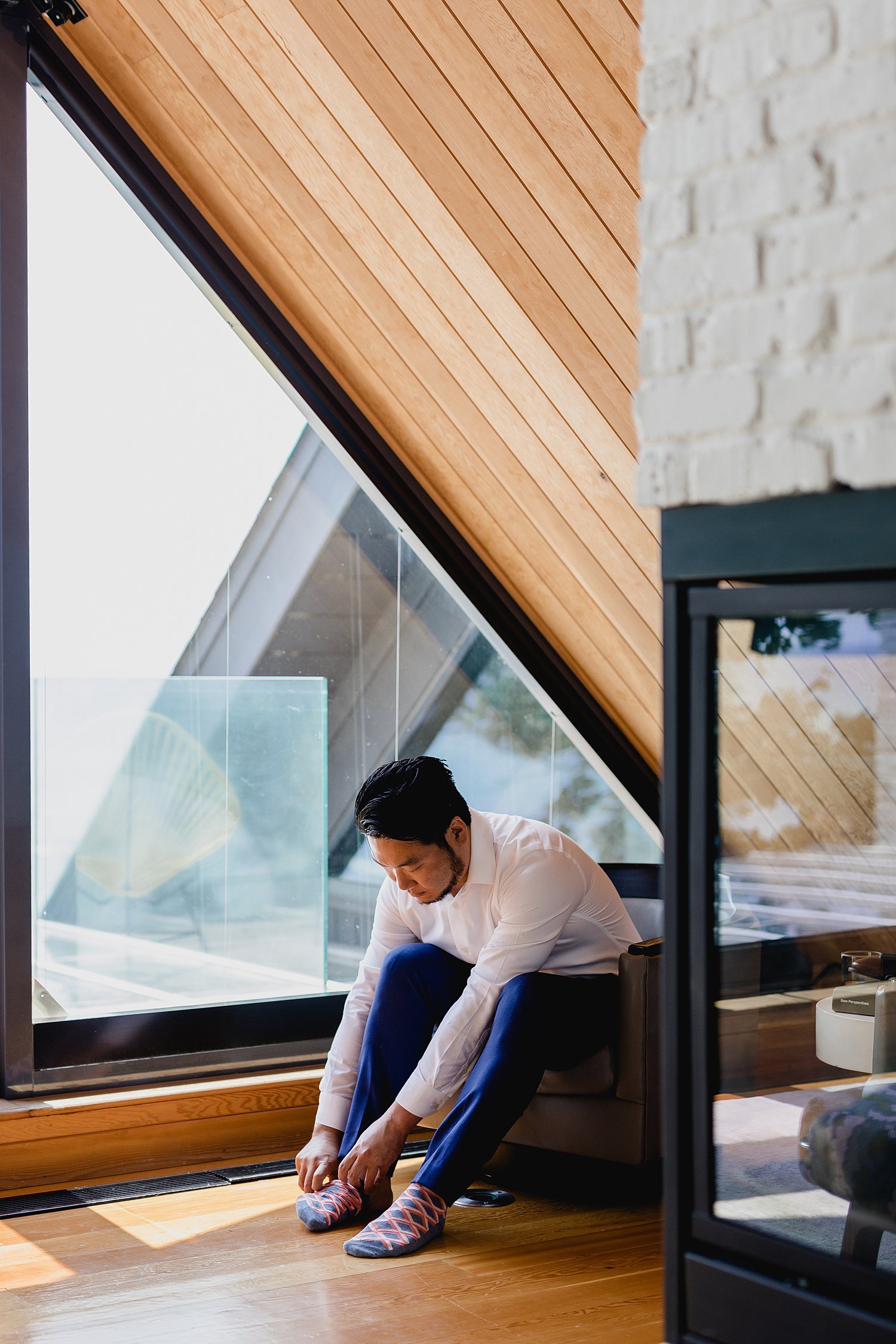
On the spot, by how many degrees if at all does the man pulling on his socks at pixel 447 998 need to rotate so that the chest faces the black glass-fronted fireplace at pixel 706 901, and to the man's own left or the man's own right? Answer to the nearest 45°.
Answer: approximately 45° to the man's own left

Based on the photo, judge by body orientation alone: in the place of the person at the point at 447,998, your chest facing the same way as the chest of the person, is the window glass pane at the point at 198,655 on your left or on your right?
on your right

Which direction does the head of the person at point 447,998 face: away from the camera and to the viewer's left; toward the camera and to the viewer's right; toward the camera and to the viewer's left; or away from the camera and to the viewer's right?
toward the camera and to the viewer's left

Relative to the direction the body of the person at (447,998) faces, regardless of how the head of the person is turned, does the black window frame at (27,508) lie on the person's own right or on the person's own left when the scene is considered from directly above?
on the person's own right

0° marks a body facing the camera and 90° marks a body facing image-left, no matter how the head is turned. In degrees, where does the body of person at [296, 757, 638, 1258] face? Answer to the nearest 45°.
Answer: approximately 45°
